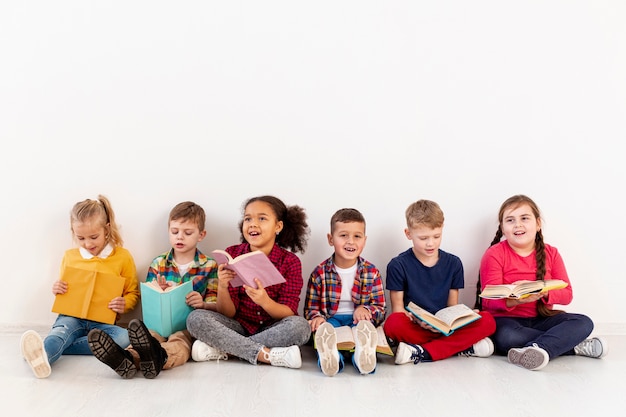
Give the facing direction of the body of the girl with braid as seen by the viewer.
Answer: toward the camera

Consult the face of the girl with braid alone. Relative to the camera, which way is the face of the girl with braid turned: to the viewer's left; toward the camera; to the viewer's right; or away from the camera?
toward the camera

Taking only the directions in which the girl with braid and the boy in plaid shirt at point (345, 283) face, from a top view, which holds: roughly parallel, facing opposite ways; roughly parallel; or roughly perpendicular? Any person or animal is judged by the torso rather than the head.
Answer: roughly parallel

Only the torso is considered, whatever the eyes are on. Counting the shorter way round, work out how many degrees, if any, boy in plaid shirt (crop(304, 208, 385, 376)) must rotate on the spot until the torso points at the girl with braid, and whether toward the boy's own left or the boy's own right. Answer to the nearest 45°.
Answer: approximately 90° to the boy's own left

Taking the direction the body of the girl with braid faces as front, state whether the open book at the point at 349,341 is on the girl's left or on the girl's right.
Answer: on the girl's right

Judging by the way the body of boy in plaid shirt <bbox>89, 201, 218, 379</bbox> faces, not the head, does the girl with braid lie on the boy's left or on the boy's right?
on the boy's left

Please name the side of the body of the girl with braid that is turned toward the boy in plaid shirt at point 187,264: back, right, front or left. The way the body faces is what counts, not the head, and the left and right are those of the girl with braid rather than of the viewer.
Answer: right

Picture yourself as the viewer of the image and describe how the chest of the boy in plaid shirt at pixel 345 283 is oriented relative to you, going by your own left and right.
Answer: facing the viewer

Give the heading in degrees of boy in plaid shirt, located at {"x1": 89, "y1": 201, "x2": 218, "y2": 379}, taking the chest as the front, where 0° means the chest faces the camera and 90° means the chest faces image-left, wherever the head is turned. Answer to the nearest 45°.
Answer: approximately 45°

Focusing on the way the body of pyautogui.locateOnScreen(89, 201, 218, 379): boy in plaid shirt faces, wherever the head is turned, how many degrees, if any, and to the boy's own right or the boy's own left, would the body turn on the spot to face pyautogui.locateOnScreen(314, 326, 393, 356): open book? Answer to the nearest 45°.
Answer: approximately 90° to the boy's own left

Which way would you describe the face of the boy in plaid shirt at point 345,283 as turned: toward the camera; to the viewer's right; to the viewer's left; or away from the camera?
toward the camera

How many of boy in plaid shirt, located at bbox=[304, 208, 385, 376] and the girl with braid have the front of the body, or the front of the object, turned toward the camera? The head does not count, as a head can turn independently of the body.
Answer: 2

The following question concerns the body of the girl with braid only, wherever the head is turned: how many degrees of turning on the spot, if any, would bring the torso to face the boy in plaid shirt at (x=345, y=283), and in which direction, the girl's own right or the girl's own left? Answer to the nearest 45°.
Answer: approximately 45° to the girl's own right

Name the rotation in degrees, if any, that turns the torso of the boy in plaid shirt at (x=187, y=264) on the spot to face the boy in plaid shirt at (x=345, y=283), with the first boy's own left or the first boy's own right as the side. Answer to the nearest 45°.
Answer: approximately 135° to the first boy's own left

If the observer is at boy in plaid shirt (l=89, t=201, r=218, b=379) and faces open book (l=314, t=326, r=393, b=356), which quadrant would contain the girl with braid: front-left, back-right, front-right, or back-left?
front-left
